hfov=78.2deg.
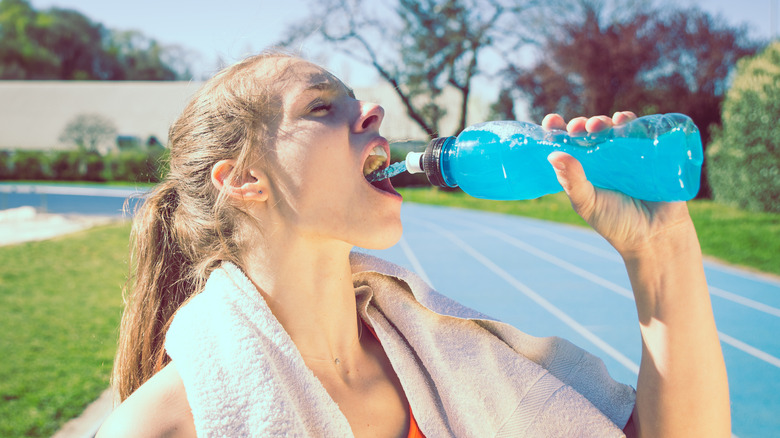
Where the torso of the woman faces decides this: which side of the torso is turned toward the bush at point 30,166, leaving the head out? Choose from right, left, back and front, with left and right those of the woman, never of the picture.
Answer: back

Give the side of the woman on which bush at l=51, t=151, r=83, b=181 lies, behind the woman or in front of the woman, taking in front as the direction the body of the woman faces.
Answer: behind

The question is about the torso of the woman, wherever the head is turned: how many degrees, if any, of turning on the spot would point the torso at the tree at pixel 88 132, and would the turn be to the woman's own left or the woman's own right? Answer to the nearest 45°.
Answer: approximately 180°

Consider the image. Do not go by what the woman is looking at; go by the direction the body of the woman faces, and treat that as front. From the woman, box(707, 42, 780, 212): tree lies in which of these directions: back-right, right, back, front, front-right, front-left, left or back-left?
left

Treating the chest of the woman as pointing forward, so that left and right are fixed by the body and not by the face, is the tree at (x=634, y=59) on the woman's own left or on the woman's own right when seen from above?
on the woman's own left

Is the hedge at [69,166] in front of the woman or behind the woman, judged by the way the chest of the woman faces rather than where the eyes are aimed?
behind

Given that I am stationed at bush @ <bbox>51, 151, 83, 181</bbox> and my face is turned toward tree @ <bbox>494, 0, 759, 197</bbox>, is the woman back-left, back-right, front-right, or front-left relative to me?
front-right

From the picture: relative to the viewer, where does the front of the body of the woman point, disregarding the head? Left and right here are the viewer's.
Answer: facing the viewer and to the right of the viewer
